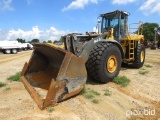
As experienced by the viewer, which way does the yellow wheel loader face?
facing the viewer and to the left of the viewer

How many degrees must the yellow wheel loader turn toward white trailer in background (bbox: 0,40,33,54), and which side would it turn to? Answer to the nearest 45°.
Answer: approximately 90° to its right
